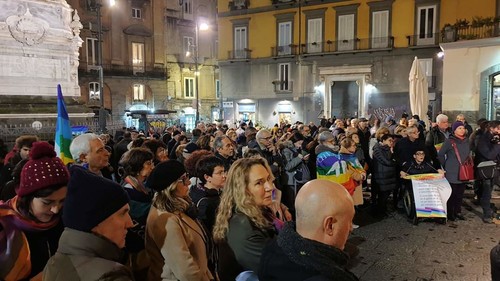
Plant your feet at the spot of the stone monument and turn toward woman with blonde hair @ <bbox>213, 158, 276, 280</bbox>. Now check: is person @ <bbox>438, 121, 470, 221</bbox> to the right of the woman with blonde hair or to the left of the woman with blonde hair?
left

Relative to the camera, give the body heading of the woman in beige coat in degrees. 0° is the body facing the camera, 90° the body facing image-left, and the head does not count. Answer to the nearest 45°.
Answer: approximately 270°

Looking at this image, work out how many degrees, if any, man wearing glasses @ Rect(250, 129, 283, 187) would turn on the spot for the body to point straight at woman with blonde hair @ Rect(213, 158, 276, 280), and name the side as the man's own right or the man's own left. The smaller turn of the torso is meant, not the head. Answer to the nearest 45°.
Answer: approximately 45° to the man's own right

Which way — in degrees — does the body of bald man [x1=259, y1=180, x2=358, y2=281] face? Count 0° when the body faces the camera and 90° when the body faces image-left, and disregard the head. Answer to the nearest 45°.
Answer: approximately 225°

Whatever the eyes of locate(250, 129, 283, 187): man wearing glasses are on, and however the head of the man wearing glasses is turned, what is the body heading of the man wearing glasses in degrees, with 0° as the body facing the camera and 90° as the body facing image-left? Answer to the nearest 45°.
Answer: approximately 315°

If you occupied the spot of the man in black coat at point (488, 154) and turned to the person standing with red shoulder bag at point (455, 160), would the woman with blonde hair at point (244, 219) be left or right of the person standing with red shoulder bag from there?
left

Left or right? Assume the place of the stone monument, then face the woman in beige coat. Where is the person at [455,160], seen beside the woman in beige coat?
left
